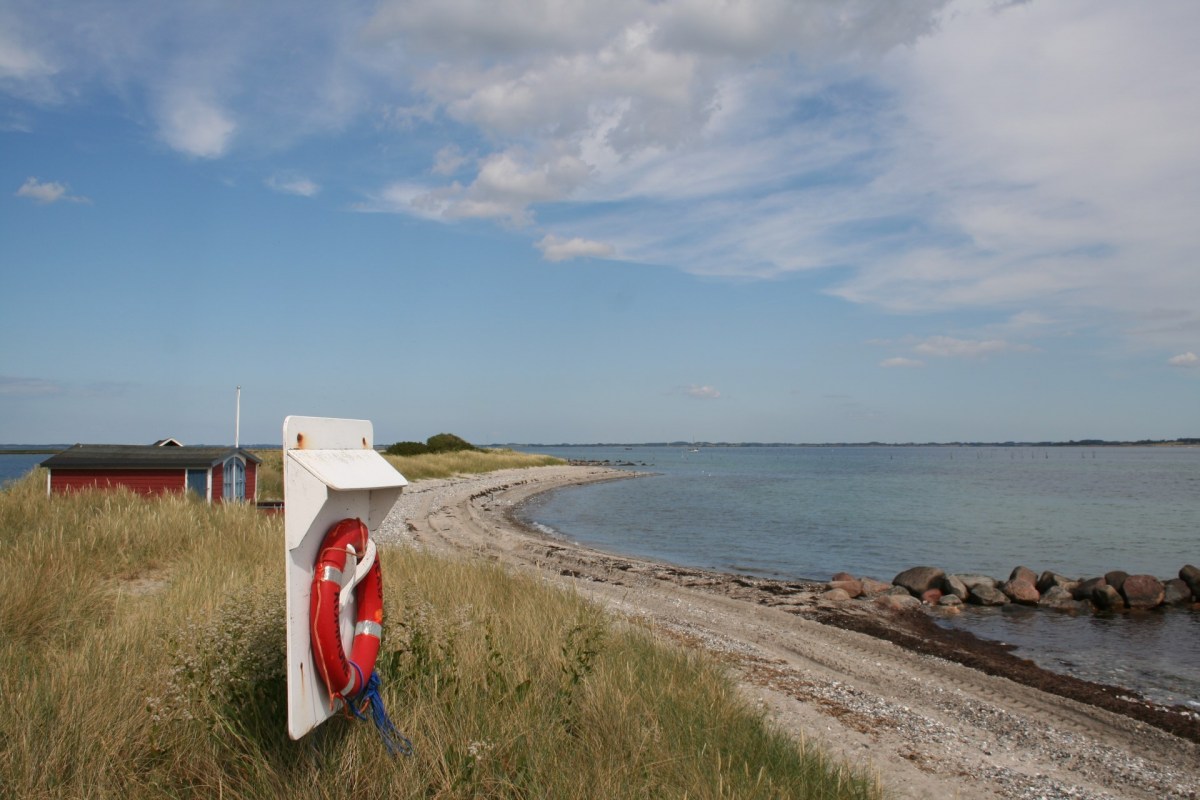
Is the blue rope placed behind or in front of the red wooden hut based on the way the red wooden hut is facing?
in front

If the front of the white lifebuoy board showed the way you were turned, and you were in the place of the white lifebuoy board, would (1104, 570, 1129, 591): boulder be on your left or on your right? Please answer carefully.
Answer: on your left

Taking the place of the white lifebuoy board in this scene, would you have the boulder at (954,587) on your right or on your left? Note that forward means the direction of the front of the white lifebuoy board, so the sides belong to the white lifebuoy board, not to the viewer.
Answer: on your left

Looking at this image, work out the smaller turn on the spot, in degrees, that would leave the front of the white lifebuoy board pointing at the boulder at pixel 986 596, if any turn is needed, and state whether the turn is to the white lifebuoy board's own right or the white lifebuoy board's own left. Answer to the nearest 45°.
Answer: approximately 90° to the white lifebuoy board's own left

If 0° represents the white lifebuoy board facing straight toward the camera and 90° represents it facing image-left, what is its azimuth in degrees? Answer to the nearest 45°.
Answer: approximately 315°

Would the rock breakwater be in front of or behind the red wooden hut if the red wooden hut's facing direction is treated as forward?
in front

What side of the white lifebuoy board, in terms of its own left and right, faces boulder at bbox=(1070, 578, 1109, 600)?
left

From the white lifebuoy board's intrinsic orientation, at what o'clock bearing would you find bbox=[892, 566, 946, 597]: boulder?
The boulder is roughly at 9 o'clock from the white lifebuoy board.

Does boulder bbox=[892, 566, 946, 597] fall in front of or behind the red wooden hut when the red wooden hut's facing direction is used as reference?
in front

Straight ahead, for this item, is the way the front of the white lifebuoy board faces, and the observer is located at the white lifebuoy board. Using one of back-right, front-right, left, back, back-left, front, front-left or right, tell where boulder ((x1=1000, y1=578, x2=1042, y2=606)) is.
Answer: left

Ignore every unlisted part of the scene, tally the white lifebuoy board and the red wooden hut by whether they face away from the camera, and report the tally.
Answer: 0

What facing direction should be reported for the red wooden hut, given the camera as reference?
facing the viewer and to the right of the viewer

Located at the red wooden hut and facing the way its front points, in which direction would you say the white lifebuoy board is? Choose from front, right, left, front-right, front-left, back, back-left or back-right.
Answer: front-right
